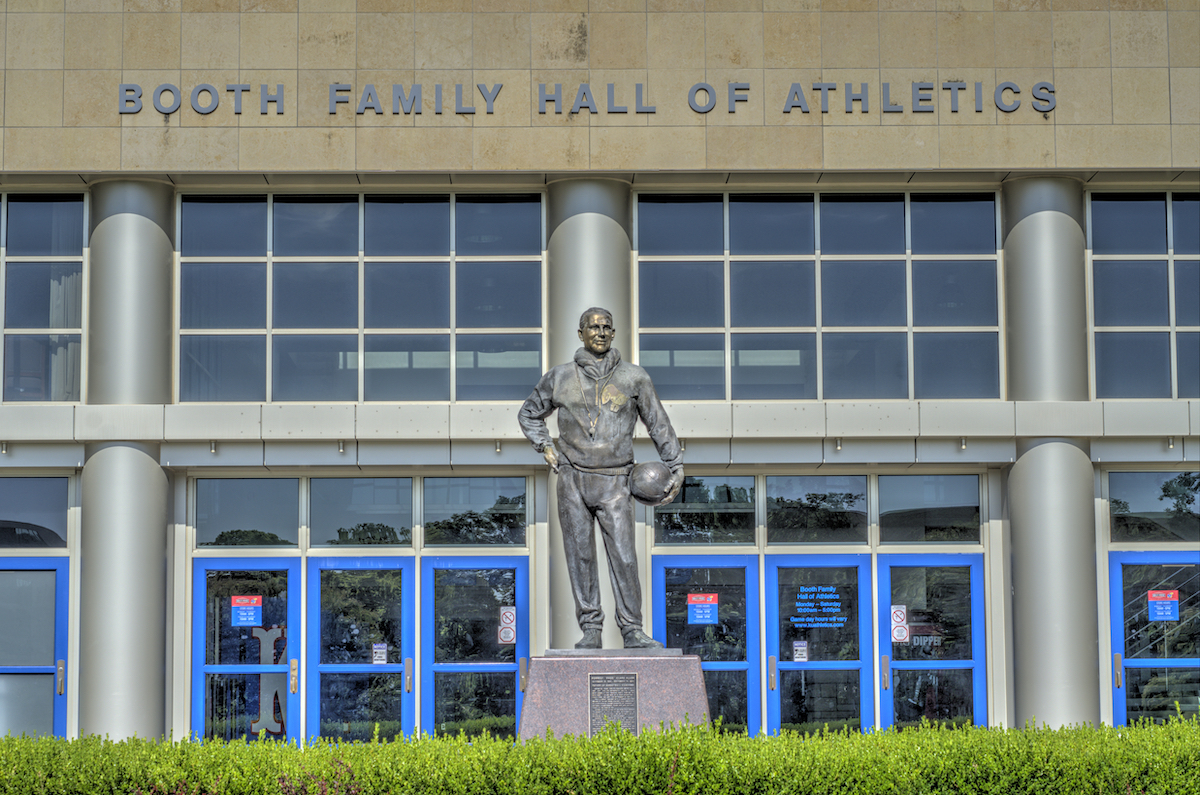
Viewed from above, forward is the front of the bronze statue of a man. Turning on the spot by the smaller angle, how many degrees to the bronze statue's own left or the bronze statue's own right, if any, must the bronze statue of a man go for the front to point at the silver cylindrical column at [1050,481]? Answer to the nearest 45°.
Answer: approximately 135° to the bronze statue's own left

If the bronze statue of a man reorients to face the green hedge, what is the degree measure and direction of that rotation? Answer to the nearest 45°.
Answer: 0° — it already faces it

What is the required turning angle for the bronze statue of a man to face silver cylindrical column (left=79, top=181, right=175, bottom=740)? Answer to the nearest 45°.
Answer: approximately 135° to its right

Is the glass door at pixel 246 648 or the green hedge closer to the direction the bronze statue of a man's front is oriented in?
the green hedge

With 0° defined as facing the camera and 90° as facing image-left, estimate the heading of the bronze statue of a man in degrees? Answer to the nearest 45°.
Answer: approximately 0°
